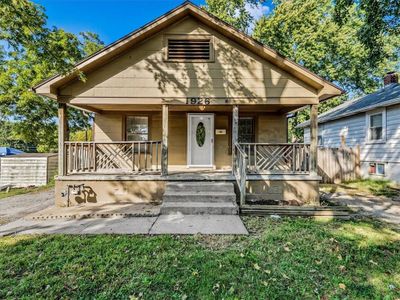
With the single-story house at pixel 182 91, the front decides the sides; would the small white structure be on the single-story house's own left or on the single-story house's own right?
on the single-story house's own right

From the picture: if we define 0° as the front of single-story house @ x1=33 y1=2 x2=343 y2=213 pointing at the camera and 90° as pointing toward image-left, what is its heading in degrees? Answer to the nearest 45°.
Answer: approximately 0°

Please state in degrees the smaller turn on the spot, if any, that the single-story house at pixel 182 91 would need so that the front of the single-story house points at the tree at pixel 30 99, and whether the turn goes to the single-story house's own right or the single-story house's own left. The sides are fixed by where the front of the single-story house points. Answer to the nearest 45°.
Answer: approximately 135° to the single-story house's own right

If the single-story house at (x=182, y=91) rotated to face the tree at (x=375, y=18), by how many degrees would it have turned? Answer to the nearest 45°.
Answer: approximately 90° to its left

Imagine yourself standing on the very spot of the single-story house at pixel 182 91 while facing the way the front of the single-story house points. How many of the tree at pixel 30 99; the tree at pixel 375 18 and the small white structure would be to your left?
1

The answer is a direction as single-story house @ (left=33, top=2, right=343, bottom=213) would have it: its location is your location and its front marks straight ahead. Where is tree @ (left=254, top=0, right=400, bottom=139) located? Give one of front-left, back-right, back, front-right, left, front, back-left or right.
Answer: back-left

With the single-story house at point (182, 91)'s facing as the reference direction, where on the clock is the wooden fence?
The wooden fence is roughly at 8 o'clock from the single-story house.

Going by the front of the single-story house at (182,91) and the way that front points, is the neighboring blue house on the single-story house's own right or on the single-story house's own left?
on the single-story house's own left
